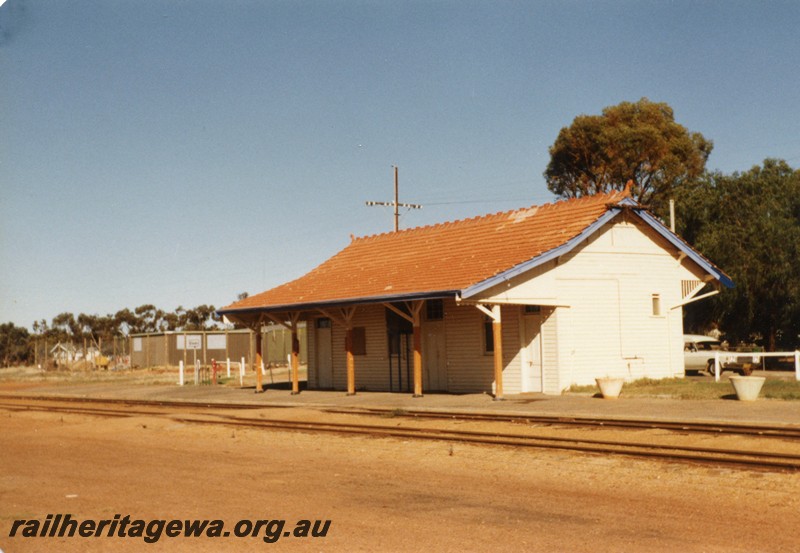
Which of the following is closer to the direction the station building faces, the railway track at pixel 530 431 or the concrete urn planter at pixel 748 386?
the railway track

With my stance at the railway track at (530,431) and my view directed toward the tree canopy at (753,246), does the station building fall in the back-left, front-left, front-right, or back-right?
front-left

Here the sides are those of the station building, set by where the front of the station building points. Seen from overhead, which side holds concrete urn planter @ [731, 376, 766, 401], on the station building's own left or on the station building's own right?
on the station building's own left

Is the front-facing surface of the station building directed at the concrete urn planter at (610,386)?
no

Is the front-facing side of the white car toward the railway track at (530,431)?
no

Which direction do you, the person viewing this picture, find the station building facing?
facing the viewer and to the left of the viewer

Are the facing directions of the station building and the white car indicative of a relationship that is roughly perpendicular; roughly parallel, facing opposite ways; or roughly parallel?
roughly perpendicular

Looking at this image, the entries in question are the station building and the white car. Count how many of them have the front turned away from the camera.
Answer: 0

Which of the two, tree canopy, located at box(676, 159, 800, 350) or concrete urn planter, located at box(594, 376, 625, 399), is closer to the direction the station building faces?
the concrete urn planter

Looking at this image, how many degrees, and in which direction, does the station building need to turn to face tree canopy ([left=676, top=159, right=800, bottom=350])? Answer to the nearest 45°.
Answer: approximately 180°

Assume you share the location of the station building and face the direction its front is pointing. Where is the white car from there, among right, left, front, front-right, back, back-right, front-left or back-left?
back
